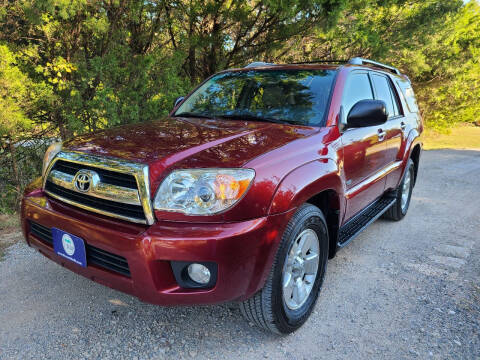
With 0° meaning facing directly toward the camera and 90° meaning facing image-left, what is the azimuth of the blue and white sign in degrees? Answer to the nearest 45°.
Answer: approximately 45°
